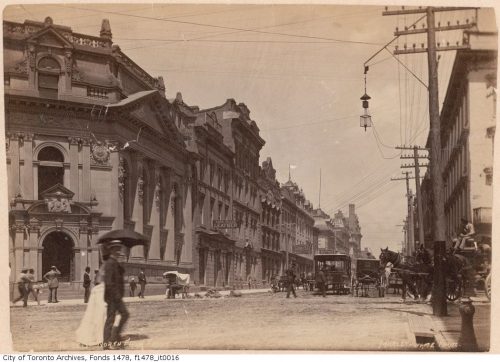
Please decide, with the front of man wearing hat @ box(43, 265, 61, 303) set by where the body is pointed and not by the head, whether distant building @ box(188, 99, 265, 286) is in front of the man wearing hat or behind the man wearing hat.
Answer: behind

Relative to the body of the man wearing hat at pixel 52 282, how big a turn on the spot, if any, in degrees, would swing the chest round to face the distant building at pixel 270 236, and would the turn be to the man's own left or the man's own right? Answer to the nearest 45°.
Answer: approximately 135° to the man's own left

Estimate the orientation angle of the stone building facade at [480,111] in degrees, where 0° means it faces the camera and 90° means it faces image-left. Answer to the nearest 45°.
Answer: approximately 90°

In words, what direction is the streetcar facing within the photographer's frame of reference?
facing the viewer

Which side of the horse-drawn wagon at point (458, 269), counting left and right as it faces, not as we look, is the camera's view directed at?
left

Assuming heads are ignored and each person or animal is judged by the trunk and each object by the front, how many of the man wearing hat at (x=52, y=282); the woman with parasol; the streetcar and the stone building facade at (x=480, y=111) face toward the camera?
2

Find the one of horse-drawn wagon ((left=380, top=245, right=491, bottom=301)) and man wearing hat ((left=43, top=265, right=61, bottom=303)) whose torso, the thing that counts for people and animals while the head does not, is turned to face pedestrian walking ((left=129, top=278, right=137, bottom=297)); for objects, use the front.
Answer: the horse-drawn wagon

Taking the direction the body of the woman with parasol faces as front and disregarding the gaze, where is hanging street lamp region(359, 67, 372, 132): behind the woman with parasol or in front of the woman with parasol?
in front
